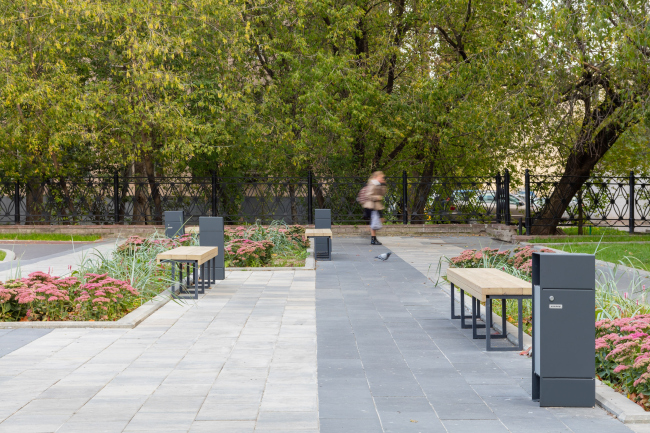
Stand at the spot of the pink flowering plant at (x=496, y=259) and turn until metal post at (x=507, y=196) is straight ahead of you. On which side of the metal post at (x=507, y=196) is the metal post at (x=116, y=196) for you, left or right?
left

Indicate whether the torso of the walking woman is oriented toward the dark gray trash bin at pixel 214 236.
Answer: no

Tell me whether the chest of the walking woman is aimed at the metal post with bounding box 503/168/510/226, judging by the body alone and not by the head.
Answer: no
